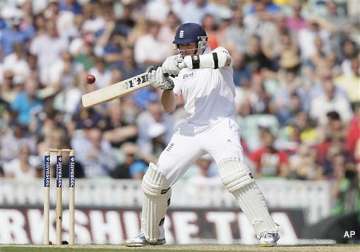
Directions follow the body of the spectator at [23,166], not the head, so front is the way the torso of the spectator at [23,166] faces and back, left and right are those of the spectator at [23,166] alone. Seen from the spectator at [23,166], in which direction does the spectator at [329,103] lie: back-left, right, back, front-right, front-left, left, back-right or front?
left

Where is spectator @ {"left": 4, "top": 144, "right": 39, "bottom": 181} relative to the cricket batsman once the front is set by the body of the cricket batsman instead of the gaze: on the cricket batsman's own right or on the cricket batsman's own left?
on the cricket batsman's own right

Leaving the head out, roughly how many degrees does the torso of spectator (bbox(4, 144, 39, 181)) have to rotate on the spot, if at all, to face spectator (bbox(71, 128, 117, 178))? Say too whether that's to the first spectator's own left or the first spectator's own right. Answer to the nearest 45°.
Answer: approximately 90° to the first spectator's own left

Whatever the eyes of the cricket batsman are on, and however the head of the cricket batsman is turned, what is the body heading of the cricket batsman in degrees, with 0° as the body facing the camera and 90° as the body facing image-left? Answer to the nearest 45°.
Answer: approximately 45°

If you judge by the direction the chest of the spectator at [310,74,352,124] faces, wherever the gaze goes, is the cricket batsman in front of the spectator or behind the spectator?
in front

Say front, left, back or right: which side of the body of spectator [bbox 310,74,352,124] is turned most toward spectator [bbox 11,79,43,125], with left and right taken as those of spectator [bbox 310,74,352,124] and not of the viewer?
right

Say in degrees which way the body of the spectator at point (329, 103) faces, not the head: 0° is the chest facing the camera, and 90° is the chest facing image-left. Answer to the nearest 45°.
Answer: approximately 0°
